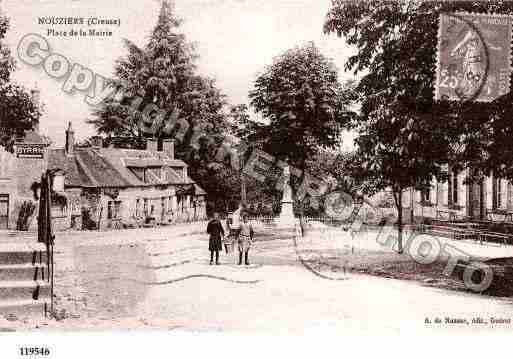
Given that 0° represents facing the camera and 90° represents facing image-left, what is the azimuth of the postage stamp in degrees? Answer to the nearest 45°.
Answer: approximately 0°

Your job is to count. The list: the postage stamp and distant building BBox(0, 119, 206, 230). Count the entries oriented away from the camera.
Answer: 0

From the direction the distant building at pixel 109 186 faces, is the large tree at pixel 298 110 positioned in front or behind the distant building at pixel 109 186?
in front
